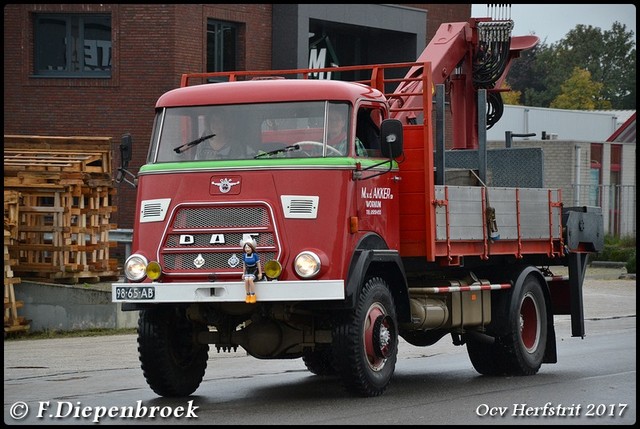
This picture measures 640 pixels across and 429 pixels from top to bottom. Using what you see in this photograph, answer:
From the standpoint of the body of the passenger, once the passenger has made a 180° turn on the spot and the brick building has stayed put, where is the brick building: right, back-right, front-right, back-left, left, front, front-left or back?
front-left

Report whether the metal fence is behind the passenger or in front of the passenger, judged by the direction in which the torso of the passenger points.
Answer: behind

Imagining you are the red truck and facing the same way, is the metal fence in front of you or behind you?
behind

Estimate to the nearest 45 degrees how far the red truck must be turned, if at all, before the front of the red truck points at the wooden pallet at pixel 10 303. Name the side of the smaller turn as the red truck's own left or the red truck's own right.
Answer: approximately 90° to the red truck's own right

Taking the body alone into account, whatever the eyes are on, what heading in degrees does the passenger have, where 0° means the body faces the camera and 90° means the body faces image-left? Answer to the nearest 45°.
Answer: approximately 45°
